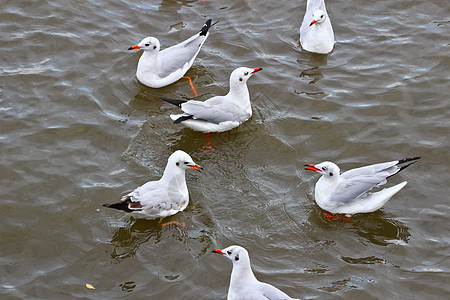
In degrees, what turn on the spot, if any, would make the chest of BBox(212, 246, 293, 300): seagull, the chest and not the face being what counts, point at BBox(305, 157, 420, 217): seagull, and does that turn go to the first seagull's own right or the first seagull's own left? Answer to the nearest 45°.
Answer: approximately 135° to the first seagull's own right

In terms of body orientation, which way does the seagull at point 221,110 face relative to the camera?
to the viewer's right

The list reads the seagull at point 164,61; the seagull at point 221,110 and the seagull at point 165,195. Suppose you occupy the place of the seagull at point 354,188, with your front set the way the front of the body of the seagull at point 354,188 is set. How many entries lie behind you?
0

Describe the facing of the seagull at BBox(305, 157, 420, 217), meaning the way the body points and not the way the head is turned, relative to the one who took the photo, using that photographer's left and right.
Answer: facing to the left of the viewer

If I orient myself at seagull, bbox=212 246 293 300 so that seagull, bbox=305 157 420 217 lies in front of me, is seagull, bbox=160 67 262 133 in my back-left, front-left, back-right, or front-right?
front-left

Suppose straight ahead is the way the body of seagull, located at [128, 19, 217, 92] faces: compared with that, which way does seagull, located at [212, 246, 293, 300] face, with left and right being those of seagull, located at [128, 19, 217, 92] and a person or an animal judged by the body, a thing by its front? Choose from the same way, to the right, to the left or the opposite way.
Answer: the same way

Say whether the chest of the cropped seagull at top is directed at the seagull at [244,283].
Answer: yes

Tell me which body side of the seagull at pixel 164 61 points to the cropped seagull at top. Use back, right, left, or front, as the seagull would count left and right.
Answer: back

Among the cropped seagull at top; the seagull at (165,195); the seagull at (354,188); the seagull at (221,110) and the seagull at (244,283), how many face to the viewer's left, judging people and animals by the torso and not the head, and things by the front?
2

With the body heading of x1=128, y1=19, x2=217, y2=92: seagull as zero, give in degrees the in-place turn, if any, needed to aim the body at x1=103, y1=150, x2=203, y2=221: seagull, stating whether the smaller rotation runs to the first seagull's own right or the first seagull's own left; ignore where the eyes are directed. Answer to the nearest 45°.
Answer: approximately 90° to the first seagull's own left

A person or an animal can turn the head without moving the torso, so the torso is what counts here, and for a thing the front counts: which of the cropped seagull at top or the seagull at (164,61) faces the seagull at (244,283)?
the cropped seagull at top

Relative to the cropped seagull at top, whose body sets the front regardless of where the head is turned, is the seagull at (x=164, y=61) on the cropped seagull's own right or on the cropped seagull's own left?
on the cropped seagull's own right

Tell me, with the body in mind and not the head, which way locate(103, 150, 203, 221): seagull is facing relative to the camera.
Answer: to the viewer's right

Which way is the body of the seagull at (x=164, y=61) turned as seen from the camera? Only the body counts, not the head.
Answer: to the viewer's left

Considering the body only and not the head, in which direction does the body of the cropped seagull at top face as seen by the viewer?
toward the camera

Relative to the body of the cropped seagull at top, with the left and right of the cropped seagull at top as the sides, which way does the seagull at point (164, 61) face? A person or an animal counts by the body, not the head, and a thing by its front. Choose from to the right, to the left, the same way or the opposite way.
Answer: to the right
